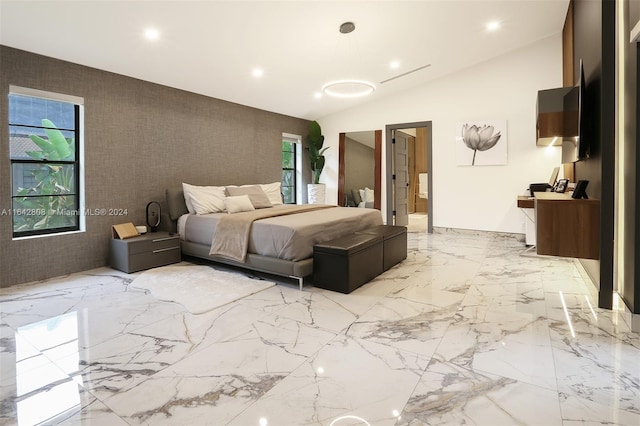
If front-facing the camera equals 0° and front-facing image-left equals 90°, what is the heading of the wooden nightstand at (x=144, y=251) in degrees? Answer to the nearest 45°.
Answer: approximately 315°

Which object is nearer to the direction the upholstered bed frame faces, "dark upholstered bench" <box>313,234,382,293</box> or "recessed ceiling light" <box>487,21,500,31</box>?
the dark upholstered bench

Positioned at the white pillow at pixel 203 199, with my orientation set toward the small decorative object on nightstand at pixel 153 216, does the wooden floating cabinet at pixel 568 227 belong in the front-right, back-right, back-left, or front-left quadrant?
back-left

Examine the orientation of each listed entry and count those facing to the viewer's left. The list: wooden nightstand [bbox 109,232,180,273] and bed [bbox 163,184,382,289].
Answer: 0

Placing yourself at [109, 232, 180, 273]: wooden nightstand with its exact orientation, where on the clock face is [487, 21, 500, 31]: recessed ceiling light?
The recessed ceiling light is roughly at 11 o'clock from the wooden nightstand.

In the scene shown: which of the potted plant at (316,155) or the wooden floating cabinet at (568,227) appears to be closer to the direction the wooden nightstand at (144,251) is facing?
the wooden floating cabinet

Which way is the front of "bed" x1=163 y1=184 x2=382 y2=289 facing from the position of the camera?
facing the viewer and to the right of the viewer

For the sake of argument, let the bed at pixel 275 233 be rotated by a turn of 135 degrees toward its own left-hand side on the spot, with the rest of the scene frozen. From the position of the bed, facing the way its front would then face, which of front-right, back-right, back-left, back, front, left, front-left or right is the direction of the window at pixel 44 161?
left
